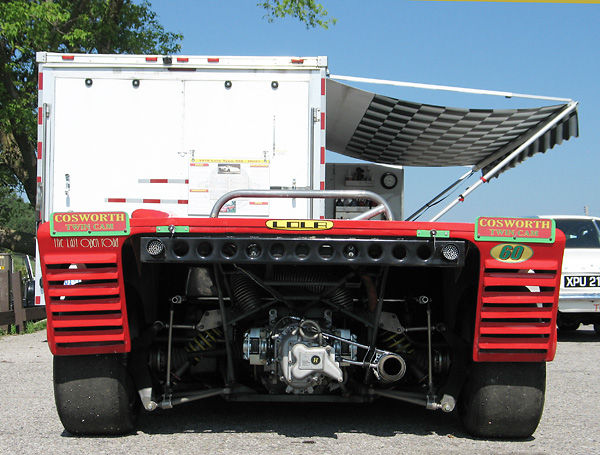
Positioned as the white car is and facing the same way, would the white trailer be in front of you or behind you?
behind

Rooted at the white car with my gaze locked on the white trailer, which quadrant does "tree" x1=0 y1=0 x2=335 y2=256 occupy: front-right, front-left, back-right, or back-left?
front-right

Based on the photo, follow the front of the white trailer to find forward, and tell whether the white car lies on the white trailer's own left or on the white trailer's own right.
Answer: on the white trailer's own right

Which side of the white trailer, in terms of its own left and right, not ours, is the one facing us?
back

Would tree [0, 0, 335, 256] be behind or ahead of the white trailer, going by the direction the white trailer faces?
ahead
